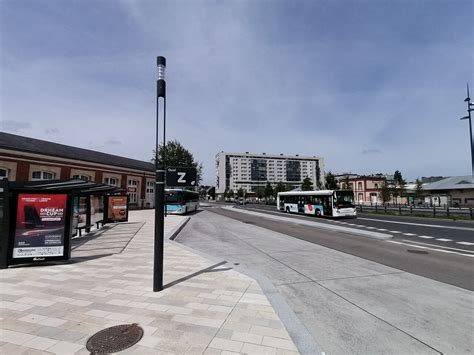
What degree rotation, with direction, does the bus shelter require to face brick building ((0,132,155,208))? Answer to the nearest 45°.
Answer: approximately 135° to its left

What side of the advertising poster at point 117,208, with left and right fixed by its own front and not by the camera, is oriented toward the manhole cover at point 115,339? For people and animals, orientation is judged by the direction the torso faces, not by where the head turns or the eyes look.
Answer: front

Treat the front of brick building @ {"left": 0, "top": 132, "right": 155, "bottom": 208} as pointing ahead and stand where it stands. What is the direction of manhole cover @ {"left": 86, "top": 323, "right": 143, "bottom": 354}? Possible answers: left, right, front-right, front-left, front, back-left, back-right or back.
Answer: front-right

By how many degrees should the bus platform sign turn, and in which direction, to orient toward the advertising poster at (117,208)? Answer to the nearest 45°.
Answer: approximately 180°

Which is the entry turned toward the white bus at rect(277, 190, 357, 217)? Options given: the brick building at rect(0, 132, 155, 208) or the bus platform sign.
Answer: the brick building

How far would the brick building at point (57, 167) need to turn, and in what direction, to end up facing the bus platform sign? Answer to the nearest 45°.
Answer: approximately 45° to its right

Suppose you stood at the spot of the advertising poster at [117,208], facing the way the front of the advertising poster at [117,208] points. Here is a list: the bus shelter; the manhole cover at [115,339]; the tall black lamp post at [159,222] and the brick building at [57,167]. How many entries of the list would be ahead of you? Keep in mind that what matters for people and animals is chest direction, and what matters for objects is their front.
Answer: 3

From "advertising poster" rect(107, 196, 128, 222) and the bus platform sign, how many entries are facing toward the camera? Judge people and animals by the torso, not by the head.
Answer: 2

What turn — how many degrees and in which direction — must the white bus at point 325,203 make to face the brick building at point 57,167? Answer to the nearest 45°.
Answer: approximately 135° to its right

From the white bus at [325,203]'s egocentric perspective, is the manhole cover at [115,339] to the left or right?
on its right

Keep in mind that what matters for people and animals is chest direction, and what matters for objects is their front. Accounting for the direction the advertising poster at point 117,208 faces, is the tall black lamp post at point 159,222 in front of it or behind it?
in front
